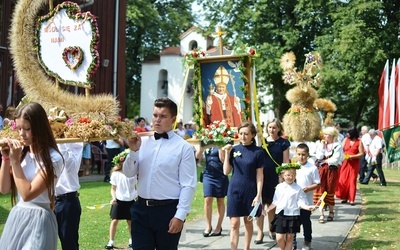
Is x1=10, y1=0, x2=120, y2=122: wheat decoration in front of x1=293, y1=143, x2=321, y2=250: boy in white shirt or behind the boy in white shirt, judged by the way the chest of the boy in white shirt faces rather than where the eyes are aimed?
in front

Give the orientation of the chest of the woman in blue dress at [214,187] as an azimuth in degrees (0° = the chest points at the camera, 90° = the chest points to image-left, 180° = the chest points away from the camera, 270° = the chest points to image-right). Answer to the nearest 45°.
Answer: approximately 45°

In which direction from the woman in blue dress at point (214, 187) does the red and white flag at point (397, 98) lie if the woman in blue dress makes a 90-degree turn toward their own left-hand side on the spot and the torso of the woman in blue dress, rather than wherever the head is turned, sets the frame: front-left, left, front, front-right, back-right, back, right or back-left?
front-left

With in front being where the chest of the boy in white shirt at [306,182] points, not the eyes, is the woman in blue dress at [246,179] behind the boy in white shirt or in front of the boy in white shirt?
in front

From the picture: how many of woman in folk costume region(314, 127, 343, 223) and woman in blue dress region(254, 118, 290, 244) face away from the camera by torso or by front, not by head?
0
